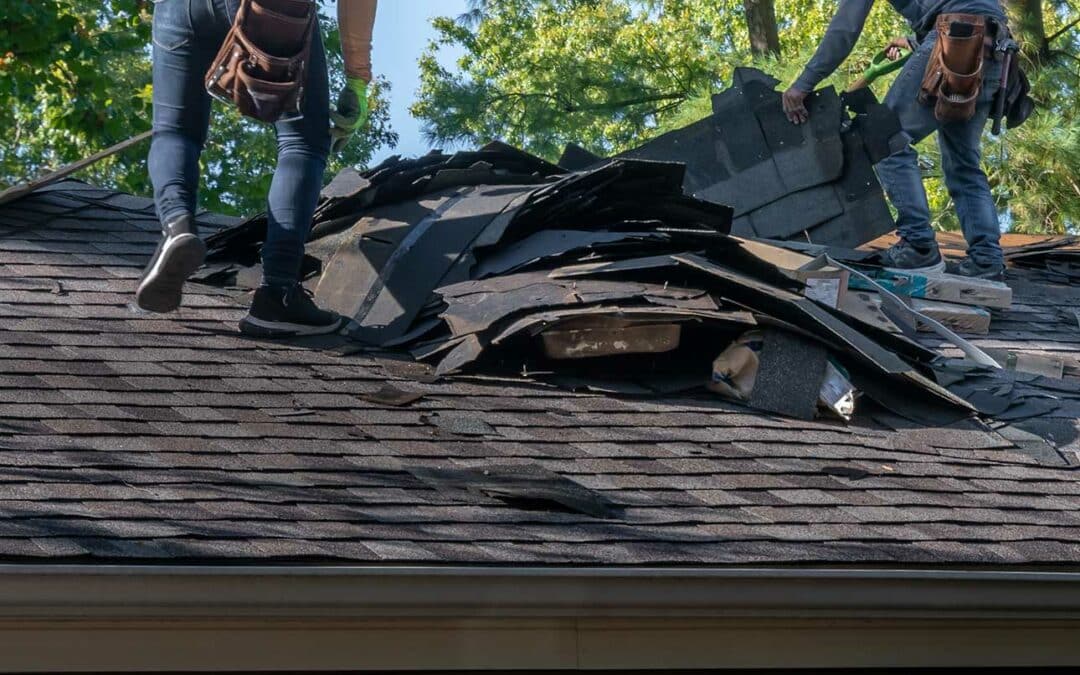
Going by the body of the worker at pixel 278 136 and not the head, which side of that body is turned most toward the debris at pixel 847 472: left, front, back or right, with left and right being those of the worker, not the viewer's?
right

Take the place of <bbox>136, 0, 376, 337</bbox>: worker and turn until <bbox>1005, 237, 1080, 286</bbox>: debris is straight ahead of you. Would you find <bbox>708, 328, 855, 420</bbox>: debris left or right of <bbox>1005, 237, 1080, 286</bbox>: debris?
right

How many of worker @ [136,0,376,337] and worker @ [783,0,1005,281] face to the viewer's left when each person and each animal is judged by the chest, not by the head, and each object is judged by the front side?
1

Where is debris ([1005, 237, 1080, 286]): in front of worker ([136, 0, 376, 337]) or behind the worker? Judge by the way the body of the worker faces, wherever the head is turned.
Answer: in front

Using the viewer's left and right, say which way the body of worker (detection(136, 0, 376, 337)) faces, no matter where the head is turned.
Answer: facing away from the viewer and to the right of the viewer

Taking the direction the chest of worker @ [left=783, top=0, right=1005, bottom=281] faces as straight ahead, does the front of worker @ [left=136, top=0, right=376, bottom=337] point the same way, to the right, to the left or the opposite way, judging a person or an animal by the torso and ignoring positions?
to the right

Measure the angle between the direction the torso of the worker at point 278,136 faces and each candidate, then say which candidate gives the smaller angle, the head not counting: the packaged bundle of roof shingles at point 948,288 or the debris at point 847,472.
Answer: the packaged bundle of roof shingles

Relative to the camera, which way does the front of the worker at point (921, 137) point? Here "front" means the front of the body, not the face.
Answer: to the viewer's left

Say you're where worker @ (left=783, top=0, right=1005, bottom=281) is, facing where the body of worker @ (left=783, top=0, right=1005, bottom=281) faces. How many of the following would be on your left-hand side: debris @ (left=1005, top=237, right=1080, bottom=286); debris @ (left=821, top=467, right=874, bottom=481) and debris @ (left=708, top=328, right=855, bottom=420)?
2

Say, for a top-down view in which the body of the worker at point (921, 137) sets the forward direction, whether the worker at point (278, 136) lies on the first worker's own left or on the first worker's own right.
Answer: on the first worker's own left

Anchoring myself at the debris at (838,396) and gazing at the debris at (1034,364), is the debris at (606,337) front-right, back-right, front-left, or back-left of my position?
back-left

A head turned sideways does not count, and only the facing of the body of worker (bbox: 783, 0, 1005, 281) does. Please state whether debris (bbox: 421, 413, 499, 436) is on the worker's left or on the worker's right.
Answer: on the worker's left
